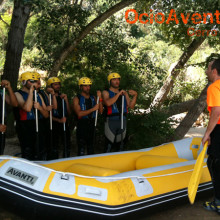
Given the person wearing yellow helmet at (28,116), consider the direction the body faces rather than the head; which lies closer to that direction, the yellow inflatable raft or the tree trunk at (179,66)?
the yellow inflatable raft

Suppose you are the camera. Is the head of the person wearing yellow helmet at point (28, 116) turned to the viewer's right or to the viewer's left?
to the viewer's right

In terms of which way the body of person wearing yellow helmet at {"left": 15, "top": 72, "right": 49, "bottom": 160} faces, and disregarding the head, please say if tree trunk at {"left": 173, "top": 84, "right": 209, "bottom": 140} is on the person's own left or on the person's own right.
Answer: on the person's own left

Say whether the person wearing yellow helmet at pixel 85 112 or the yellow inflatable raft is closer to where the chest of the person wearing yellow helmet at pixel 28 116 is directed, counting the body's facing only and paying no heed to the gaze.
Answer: the yellow inflatable raft

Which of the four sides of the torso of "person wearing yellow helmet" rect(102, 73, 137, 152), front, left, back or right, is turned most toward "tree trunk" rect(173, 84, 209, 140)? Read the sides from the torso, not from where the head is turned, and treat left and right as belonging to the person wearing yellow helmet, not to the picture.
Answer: left

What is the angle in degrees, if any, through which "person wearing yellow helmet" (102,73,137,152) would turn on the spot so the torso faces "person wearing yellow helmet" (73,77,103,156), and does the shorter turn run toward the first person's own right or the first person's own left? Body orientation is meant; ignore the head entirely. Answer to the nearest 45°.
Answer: approximately 135° to the first person's own right

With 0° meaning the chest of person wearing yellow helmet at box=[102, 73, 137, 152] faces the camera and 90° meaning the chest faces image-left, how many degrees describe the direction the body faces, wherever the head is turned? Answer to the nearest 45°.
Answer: approximately 315°

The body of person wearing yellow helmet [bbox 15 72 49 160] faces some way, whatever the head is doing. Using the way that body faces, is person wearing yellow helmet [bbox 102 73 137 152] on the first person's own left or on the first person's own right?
on the first person's own left

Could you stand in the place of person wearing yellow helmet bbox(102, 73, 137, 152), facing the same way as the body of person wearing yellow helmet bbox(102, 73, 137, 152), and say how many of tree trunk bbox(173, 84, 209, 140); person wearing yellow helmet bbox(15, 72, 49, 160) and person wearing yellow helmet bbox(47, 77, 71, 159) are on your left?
1

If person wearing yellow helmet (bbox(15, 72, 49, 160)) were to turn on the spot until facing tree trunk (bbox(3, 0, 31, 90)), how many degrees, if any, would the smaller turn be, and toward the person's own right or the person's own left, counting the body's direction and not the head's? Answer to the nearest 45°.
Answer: approximately 135° to the person's own left

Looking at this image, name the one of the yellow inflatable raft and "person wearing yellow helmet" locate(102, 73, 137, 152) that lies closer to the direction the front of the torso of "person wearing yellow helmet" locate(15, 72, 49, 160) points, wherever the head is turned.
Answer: the yellow inflatable raft

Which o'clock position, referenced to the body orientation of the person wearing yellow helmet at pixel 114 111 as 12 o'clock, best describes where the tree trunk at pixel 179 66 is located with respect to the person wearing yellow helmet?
The tree trunk is roughly at 8 o'clock from the person wearing yellow helmet.
